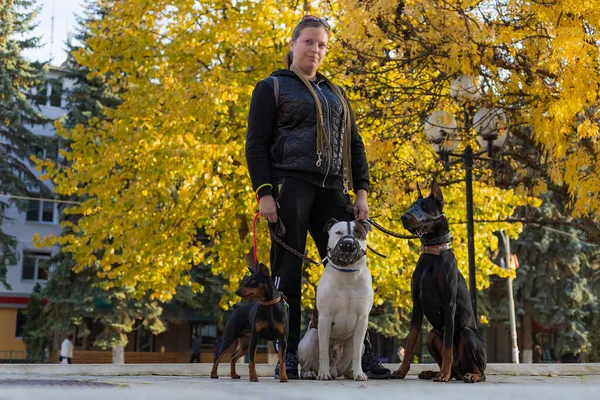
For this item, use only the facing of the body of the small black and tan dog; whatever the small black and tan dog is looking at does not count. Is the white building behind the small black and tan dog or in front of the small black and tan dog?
behind

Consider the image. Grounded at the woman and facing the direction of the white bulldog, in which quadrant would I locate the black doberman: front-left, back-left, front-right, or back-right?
front-left

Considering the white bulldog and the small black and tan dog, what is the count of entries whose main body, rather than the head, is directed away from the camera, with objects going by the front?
0

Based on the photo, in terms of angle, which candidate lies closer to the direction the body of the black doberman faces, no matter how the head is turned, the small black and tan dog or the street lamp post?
the small black and tan dog

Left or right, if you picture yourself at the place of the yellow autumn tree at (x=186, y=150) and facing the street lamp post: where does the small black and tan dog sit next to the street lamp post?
right

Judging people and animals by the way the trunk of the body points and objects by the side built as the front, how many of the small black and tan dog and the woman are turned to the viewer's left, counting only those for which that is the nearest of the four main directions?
0

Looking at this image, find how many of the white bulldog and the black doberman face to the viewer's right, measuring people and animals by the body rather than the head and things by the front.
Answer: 0

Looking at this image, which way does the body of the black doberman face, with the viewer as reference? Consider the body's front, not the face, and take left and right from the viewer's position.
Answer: facing the viewer and to the left of the viewer

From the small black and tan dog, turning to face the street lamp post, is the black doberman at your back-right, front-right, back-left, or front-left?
front-right

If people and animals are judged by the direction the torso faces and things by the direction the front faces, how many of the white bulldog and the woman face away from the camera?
0

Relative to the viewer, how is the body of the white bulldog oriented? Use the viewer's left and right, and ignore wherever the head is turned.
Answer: facing the viewer

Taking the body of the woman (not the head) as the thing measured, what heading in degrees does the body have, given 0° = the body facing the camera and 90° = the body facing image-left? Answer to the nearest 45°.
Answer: approximately 315°

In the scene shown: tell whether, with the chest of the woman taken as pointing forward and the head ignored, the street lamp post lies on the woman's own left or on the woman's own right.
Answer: on the woman's own left
